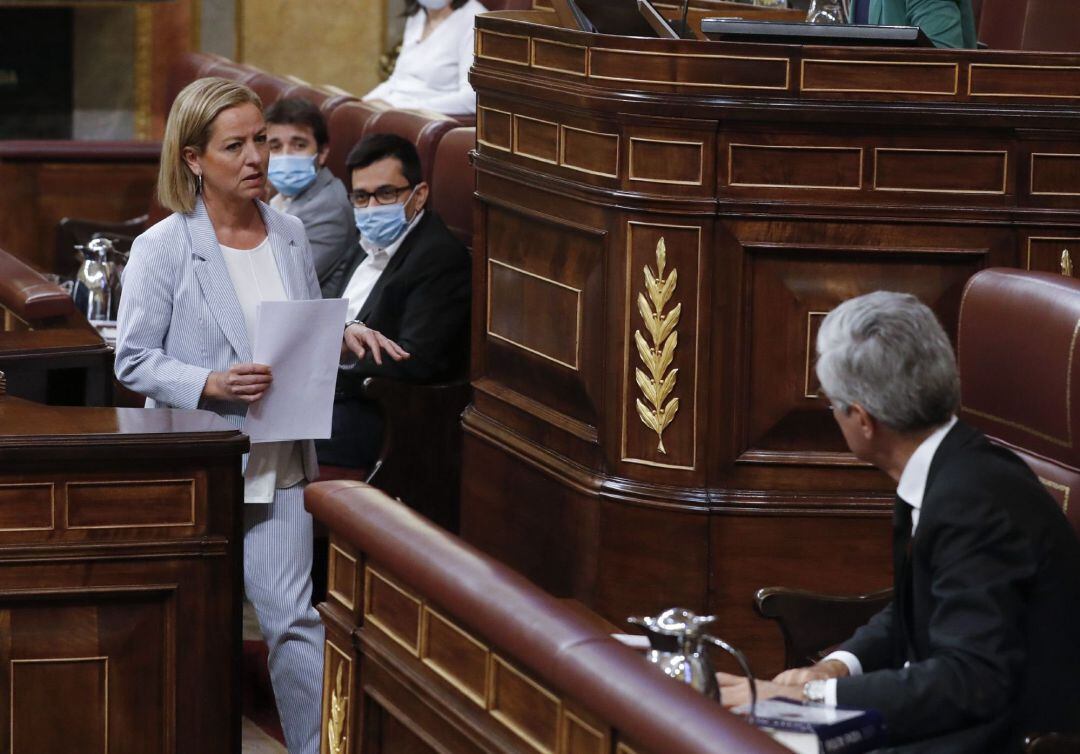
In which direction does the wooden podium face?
toward the camera

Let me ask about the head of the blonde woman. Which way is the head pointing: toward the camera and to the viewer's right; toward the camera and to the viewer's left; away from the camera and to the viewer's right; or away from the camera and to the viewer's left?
toward the camera and to the viewer's right

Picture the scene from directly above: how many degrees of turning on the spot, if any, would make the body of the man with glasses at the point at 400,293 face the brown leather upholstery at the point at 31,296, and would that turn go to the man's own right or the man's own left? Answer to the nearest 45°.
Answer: approximately 45° to the man's own right

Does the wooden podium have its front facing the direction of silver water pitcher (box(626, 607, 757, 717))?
yes

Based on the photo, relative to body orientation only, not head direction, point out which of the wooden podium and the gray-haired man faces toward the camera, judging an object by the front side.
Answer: the wooden podium

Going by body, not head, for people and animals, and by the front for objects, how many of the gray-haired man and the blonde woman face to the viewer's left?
1

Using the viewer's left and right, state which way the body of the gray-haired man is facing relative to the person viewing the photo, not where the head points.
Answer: facing to the left of the viewer

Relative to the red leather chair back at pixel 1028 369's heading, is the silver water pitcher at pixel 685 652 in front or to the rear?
in front

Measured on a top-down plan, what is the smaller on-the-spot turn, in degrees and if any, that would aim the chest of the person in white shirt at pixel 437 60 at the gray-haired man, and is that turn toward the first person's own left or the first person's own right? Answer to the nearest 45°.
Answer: approximately 45° to the first person's own left

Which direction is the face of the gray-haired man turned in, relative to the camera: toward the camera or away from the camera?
away from the camera

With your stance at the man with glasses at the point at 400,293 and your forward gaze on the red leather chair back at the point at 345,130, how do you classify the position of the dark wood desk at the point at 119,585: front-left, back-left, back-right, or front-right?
back-left

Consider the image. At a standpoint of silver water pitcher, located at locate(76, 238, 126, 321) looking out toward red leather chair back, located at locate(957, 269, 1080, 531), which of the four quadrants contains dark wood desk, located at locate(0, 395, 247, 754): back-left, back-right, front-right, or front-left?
front-right
